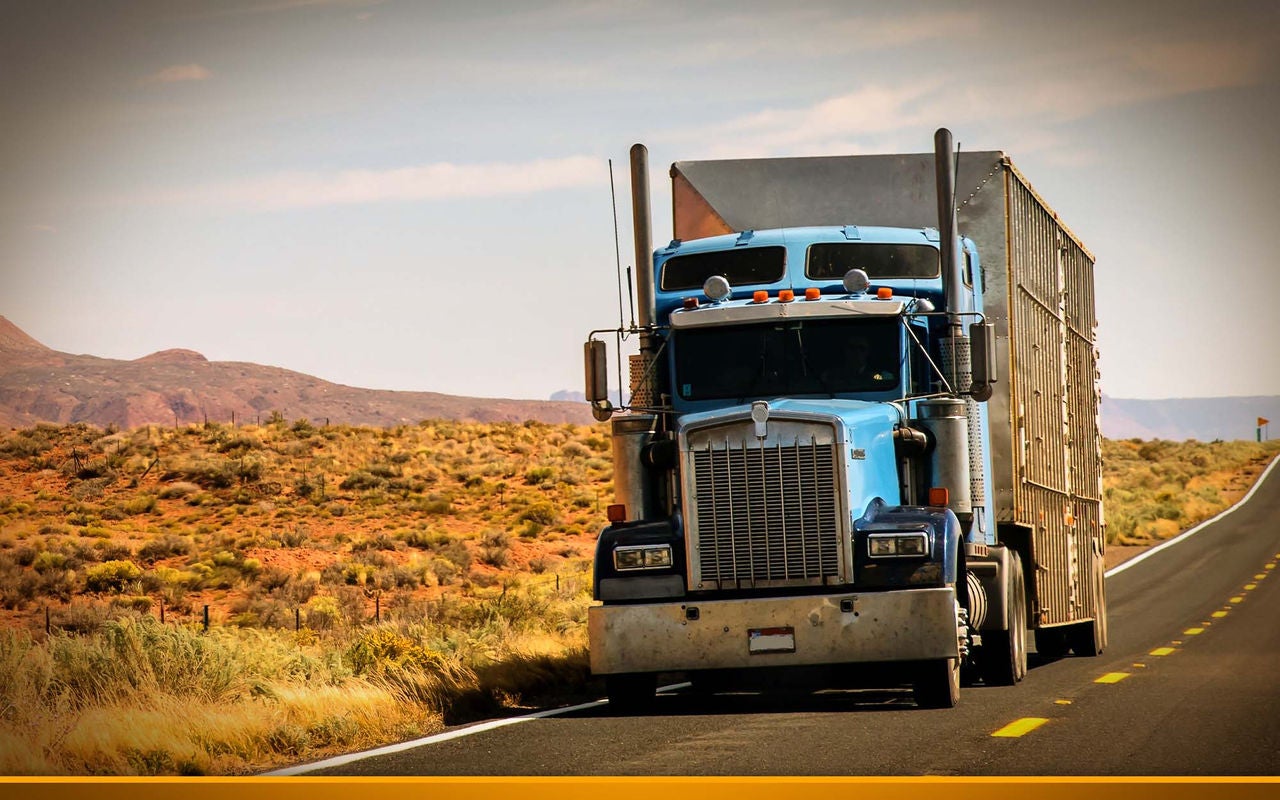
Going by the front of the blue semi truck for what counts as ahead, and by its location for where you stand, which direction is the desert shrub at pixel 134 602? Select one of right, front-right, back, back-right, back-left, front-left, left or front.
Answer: back-right

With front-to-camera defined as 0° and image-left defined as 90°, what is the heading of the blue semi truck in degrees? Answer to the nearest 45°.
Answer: approximately 0°

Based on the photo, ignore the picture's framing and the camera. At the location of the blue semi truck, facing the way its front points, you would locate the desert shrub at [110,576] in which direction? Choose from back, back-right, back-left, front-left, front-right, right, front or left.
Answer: back-right

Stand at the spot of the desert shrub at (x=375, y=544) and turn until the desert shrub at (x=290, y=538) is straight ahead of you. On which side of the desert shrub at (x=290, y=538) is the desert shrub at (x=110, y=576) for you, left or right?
left

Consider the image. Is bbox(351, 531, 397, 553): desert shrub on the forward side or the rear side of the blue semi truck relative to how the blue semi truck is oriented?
on the rear side

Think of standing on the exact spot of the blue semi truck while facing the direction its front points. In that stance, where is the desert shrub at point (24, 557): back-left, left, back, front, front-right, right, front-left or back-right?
back-right

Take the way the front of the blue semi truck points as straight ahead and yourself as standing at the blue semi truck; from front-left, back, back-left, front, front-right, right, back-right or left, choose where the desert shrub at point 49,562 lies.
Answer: back-right

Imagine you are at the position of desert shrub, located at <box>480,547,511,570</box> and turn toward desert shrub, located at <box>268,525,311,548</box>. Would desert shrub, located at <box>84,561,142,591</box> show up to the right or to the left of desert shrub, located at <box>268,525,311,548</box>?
left

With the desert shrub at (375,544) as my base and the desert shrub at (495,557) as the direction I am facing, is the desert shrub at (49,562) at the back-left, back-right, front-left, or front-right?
back-right

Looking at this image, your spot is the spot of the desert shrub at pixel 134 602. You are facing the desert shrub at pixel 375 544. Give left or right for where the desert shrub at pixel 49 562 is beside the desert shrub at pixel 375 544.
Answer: left
